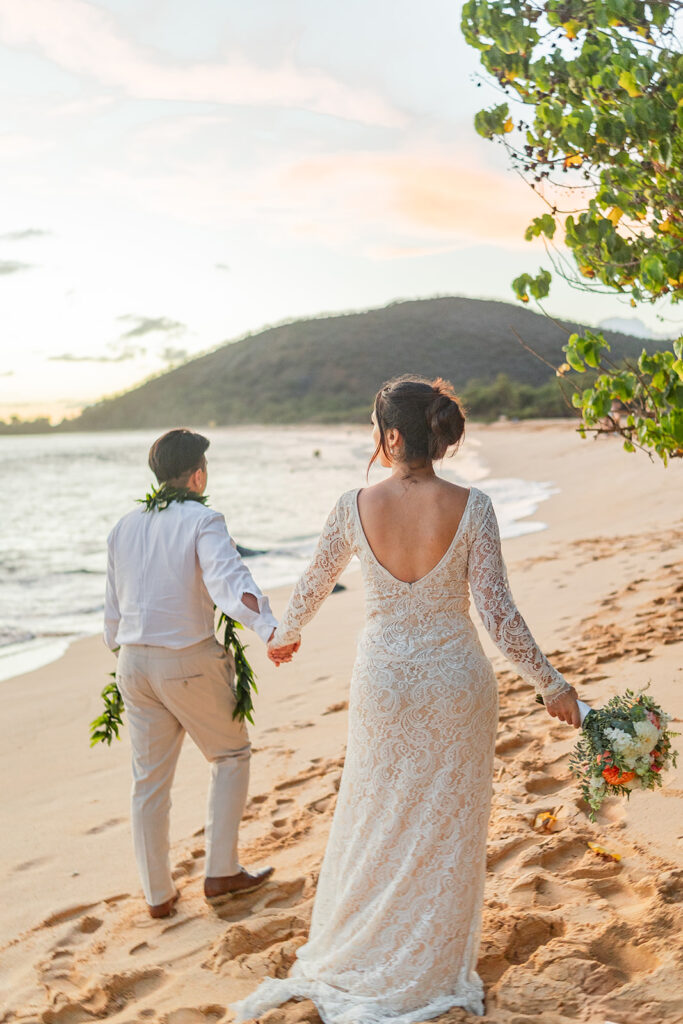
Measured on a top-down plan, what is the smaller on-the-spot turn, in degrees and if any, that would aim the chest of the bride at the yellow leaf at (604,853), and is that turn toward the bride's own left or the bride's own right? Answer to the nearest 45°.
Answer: approximately 45° to the bride's own right

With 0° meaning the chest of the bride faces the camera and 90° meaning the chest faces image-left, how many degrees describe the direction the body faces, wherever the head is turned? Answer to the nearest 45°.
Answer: approximately 180°

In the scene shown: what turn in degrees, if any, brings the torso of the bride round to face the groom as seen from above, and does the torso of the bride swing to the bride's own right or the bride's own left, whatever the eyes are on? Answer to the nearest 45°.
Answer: approximately 45° to the bride's own left

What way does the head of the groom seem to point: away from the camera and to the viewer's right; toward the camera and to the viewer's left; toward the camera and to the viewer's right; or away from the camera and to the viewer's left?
away from the camera and to the viewer's right
